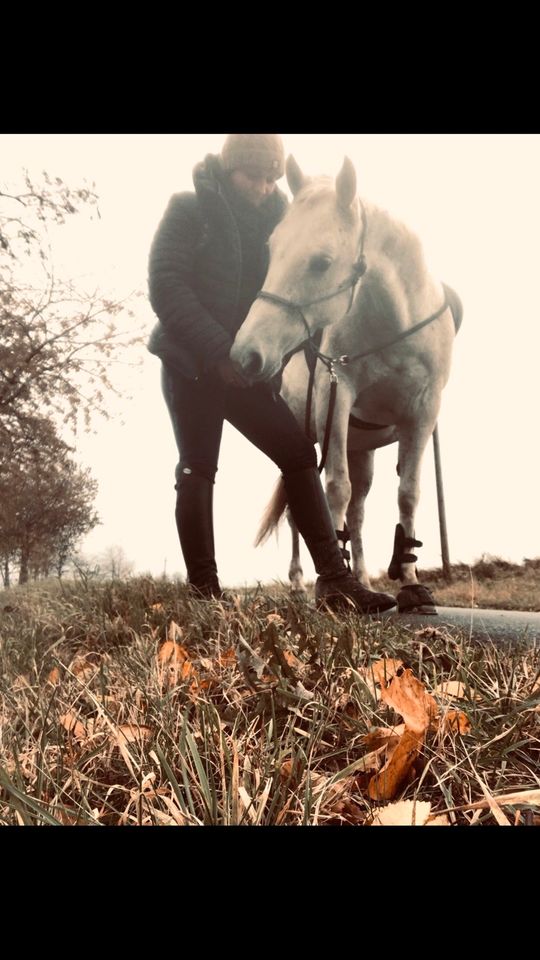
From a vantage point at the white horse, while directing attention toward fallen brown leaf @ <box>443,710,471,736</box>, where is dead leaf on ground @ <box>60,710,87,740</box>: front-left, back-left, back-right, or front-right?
front-right

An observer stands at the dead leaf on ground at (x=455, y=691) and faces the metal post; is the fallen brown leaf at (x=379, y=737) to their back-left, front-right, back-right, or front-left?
back-left

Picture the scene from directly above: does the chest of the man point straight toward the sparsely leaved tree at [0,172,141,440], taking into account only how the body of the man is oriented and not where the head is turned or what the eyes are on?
no

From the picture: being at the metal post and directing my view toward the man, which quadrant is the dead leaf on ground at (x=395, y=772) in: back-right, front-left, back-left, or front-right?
front-left

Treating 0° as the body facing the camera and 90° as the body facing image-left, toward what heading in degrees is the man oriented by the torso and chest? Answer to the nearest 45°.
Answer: approximately 315°

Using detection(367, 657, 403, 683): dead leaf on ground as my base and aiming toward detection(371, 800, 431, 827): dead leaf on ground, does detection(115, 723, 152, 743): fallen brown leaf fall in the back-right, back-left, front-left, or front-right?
front-right

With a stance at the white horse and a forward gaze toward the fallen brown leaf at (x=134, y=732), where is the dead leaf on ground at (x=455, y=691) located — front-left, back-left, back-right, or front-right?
front-left
